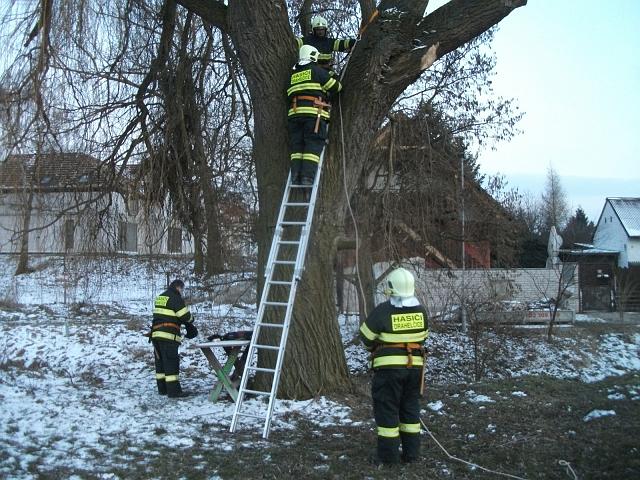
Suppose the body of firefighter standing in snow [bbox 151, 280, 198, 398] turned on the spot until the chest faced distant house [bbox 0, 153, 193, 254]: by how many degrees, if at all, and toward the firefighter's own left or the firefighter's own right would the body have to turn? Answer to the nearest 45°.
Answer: approximately 90° to the firefighter's own left

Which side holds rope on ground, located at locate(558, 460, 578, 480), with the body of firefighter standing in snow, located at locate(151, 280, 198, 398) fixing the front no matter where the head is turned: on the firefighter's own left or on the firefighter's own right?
on the firefighter's own right

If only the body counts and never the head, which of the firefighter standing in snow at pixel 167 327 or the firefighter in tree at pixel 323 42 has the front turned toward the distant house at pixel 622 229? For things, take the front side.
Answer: the firefighter standing in snow

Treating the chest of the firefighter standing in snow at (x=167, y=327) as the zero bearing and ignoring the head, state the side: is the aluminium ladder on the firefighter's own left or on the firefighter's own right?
on the firefighter's own right

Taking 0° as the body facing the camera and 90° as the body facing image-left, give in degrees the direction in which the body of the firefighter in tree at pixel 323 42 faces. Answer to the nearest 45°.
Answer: approximately 0°

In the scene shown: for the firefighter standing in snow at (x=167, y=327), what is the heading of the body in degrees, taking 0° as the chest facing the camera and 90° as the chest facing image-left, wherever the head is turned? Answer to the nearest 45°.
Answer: approximately 225°

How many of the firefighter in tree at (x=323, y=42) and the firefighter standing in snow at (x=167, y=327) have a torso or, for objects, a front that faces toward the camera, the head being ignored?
1
